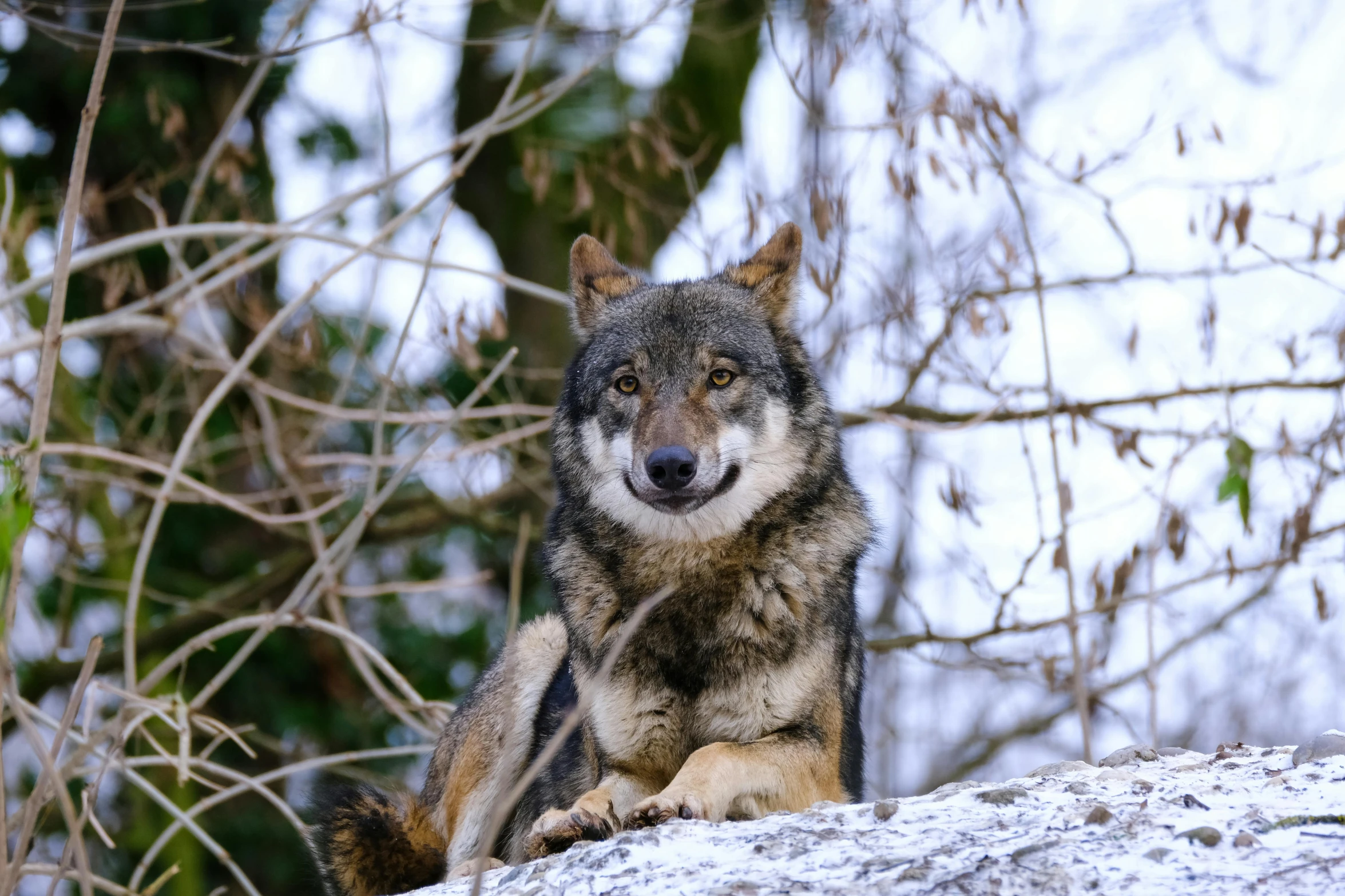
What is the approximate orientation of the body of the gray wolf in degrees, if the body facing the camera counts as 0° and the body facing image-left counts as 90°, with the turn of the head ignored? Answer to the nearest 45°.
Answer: approximately 0°

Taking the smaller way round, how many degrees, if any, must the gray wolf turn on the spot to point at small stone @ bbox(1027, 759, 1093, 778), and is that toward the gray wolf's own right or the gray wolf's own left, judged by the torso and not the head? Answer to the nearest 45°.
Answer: approximately 90° to the gray wolf's own left

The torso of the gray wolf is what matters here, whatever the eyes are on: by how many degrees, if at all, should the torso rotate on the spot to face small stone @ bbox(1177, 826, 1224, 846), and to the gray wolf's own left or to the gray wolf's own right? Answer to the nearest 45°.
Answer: approximately 45° to the gray wolf's own left

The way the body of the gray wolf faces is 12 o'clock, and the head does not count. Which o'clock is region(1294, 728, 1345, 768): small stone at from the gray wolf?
The small stone is roughly at 10 o'clock from the gray wolf.
